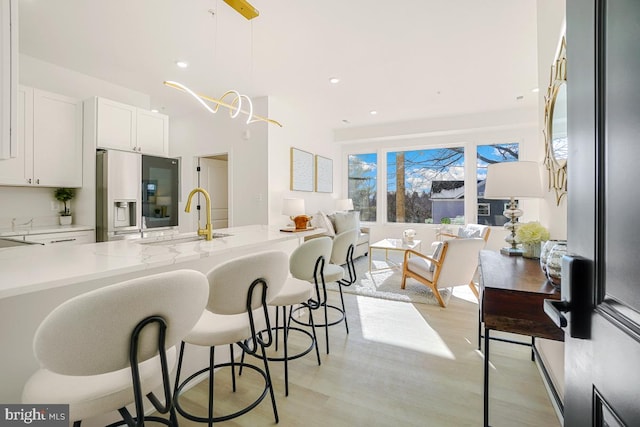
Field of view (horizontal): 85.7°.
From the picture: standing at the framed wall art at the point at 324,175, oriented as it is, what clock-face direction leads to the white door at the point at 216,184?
The white door is roughly at 4 o'clock from the framed wall art.

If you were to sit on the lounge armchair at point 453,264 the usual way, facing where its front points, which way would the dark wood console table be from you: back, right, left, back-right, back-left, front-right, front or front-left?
back-left

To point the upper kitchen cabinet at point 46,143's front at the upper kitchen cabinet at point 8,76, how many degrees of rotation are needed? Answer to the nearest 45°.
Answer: approximately 45° to its right

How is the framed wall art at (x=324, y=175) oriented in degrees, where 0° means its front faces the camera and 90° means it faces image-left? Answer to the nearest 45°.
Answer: approximately 315°

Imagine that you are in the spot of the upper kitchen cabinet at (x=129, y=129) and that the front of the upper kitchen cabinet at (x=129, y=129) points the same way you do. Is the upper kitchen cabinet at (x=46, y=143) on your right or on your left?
on your right

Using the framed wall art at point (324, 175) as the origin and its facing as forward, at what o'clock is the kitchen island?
The kitchen island is roughly at 2 o'clock from the framed wall art.

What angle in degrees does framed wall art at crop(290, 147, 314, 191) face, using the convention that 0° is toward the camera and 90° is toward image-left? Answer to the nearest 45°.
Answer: approximately 315°

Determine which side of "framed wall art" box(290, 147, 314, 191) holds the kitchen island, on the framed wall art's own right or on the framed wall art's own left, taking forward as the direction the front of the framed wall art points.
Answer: on the framed wall art's own right

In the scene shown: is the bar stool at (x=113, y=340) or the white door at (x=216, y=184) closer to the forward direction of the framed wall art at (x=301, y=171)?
the bar stool
